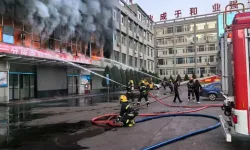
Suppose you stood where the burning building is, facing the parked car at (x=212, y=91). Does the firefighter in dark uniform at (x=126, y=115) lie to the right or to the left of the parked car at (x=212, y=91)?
right

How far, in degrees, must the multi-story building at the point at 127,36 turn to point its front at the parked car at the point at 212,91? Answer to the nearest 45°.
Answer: approximately 45° to its right

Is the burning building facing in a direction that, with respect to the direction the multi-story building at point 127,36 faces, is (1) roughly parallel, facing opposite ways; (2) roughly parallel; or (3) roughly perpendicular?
roughly parallel

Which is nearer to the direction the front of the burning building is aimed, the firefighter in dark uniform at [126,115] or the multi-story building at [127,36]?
the firefighter in dark uniform

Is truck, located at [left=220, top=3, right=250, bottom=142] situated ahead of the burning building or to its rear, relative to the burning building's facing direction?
ahead

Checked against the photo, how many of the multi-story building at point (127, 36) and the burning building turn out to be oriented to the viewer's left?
0

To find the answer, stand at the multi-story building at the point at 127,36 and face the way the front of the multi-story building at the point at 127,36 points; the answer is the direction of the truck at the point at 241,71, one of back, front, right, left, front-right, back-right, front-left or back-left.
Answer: front-right

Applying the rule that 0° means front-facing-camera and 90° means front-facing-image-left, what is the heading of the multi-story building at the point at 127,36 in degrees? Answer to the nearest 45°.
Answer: approximately 315°

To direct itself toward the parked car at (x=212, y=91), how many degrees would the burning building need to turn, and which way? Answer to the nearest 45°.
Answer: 0° — it already faces it

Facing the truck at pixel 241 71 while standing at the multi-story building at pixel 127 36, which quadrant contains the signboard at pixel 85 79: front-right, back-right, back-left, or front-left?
front-right

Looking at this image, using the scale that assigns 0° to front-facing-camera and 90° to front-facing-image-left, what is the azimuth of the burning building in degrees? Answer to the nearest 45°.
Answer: approximately 315°

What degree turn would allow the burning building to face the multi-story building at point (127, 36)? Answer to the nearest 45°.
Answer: approximately 90° to its left

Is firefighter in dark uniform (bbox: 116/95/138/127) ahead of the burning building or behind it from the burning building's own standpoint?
ahead
